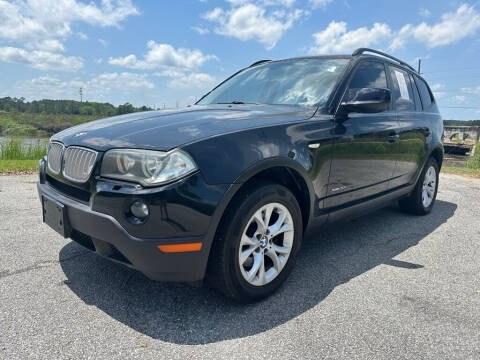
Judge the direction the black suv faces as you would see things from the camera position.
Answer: facing the viewer and to the left of the viewer
